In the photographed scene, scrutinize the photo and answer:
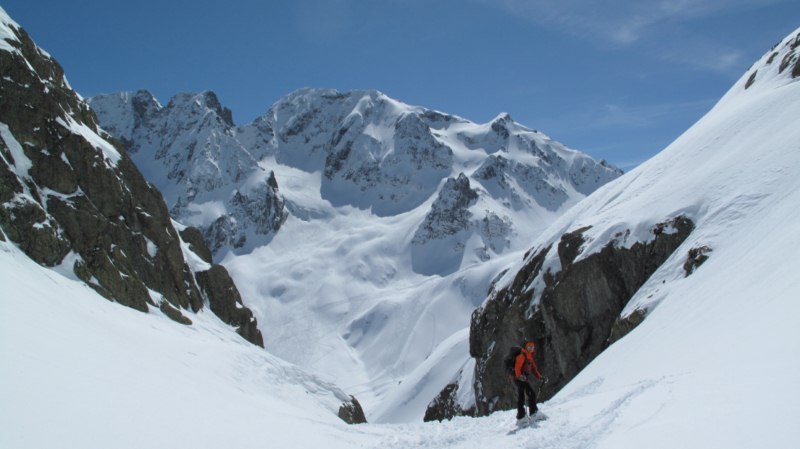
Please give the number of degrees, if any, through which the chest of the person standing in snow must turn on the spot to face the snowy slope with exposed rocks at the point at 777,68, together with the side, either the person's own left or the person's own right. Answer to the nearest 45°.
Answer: approximately 90° to the person's own left

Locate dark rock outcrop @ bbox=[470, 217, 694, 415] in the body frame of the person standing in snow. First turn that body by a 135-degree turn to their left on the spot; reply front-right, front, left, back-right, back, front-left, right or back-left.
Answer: front

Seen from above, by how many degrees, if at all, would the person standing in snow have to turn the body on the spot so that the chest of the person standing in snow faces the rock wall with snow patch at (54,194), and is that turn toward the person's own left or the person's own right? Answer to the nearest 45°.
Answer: approximately 180°

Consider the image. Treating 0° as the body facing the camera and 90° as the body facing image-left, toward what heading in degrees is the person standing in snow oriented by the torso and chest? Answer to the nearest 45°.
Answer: approximately 315°
